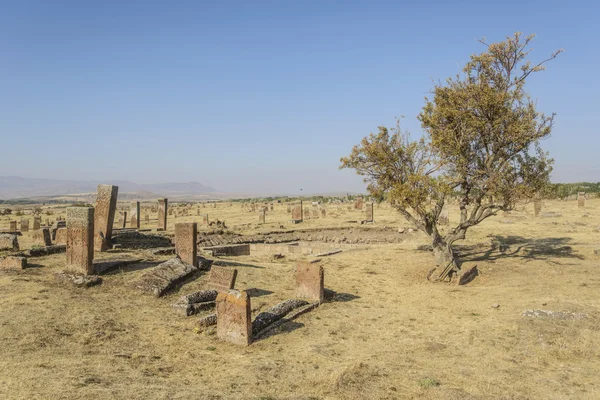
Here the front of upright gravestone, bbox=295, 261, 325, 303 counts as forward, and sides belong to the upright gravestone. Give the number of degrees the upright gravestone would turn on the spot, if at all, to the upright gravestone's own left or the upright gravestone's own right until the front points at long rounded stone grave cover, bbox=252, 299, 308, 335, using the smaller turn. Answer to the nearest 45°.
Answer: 0° — it already faces it

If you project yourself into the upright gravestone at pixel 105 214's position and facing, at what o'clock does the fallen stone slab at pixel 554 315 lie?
The fallen stone slab is roughly at 9 o'clock from the upright gravestone.

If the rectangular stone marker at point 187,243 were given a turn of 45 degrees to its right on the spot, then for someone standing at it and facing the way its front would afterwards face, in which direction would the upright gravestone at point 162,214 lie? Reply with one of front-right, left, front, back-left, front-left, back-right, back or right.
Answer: right

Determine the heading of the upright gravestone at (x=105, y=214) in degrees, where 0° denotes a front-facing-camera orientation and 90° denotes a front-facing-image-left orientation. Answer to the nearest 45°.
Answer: approximately 45°

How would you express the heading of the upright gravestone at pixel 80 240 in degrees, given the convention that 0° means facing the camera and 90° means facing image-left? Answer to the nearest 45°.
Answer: approximately 45°

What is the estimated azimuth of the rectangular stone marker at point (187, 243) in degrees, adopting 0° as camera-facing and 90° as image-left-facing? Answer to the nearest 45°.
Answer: approximately 45°

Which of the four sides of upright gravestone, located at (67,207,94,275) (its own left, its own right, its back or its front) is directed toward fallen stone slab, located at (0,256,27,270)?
right

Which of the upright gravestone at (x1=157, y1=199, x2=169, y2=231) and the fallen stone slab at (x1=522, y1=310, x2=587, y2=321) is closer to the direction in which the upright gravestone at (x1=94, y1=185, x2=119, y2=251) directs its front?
the fallen stone slab

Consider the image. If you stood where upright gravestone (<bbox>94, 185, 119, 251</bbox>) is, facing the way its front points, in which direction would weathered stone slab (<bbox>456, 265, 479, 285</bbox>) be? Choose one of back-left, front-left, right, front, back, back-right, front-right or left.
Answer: left

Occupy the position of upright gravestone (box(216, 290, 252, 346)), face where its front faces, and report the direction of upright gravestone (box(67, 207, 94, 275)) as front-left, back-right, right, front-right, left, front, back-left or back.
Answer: right
